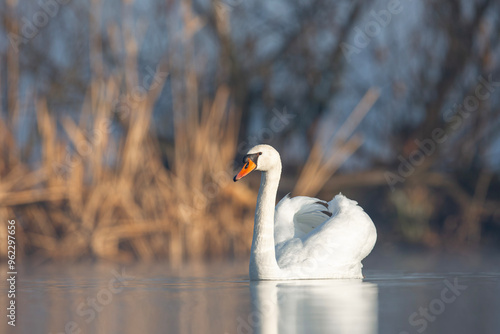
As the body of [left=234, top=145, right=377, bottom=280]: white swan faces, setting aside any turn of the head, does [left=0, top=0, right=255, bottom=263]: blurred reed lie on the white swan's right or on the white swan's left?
on the white swan's right

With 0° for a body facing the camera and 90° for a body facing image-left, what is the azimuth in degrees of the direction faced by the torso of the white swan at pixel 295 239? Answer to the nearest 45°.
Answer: approximately 45°
